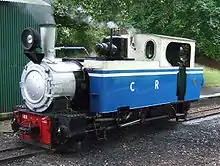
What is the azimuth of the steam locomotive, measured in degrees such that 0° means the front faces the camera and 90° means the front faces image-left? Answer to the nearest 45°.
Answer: approximately 45°
